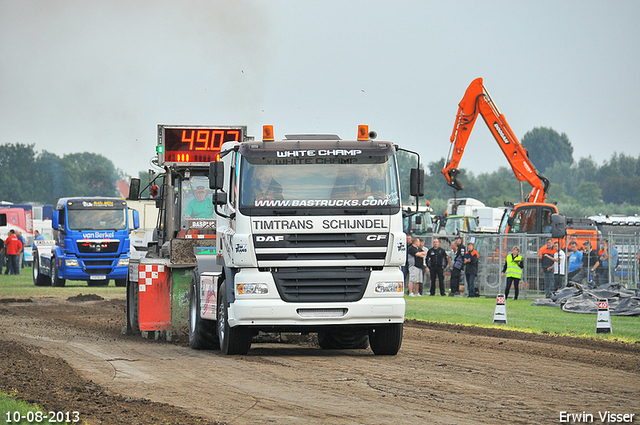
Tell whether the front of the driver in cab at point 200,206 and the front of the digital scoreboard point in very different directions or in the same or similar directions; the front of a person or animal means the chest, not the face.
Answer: same or similar directions

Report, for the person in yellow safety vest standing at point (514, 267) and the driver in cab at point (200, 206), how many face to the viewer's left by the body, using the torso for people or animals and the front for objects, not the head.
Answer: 0

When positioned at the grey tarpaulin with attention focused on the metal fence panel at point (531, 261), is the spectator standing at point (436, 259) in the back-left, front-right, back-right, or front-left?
front-left

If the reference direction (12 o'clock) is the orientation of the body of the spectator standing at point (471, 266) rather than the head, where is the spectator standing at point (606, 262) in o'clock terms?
the spectator standing at point (606, 262) is roughly at 8 o'clock from the spectator standing at point (471, 266).

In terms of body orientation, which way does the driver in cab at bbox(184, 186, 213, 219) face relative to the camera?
toward the camera

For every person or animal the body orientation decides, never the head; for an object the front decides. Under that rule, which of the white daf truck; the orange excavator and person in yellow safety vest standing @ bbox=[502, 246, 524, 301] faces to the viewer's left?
the orange excavator

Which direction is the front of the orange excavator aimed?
to the viewer's left

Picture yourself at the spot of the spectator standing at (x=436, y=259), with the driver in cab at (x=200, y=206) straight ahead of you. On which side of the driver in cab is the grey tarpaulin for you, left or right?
left

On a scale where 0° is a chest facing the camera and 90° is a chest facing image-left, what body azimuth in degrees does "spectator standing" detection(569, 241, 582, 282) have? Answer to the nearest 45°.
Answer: approximately 45°

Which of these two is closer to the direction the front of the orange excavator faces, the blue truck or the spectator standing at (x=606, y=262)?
the blue truck

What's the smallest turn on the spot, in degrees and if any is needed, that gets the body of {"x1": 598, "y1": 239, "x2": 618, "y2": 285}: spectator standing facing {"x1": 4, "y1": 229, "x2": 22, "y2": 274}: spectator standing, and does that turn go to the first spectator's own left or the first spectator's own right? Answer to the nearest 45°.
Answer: approximately 45° to the first spectator's own right

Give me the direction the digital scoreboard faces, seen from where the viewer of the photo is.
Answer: facing the viewer

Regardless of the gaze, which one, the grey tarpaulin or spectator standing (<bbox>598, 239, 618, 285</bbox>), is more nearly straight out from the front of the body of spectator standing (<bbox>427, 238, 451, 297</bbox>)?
the grey tarpaulin

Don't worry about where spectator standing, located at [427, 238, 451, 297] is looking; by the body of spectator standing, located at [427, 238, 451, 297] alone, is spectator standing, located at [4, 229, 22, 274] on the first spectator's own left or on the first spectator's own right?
on the first spectator's own right

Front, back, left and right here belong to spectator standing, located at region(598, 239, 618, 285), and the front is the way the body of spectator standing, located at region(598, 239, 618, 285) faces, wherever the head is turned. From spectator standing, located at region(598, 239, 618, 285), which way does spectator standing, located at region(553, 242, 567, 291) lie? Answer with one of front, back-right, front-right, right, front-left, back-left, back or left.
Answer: front-right

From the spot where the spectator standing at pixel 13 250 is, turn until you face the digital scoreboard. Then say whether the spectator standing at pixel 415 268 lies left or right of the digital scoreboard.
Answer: left

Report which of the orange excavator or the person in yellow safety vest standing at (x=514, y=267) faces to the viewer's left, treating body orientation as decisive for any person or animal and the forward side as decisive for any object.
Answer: the orange excavator
